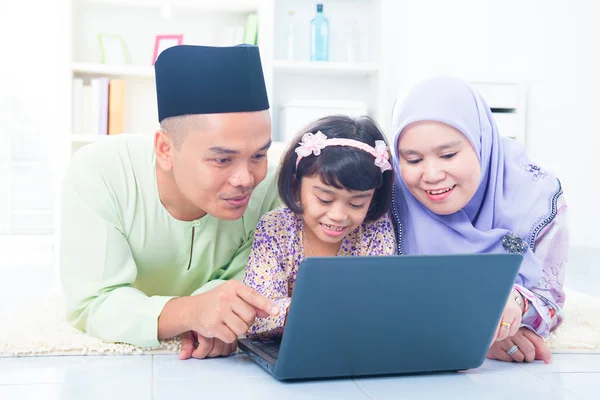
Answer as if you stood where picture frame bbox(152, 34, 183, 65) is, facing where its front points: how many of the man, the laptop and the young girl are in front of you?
3

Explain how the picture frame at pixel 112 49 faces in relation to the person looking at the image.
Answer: facing the viewer

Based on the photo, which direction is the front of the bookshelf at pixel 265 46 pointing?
toward the camera

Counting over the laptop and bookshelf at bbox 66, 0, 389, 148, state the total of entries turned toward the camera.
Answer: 1

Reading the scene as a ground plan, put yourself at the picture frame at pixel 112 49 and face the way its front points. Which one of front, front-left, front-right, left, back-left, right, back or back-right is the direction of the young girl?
front

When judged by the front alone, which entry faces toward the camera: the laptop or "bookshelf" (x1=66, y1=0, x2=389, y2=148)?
the bookshelf

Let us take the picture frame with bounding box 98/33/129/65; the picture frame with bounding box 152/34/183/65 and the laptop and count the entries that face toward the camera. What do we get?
2

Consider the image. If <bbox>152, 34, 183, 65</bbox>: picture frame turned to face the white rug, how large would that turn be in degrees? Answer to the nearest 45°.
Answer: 0° — it already faces it

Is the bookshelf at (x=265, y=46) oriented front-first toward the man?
yes

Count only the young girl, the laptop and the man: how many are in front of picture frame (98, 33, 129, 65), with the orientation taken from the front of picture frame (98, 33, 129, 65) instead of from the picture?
3

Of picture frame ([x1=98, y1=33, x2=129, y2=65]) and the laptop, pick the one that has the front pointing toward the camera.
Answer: the picture frame

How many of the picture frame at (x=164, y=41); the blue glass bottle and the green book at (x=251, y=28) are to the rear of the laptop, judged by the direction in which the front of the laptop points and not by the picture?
0

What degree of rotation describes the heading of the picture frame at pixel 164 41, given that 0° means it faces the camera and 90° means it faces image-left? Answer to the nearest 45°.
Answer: approximately 0°

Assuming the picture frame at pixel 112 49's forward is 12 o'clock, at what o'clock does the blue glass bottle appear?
The blue glass bottle is roughly at 9 o'clock from the picture frame.

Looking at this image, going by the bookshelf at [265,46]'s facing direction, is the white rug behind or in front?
in front

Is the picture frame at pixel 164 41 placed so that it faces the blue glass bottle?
no

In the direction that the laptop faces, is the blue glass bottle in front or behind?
in front
